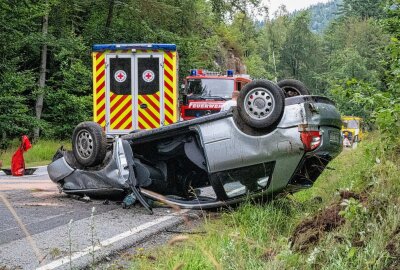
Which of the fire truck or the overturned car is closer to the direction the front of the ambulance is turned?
the fire truck

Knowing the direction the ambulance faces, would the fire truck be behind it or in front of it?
in front

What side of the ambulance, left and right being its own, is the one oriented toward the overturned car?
back

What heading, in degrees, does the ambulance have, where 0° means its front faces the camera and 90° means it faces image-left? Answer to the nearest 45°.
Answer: approximately 180°
